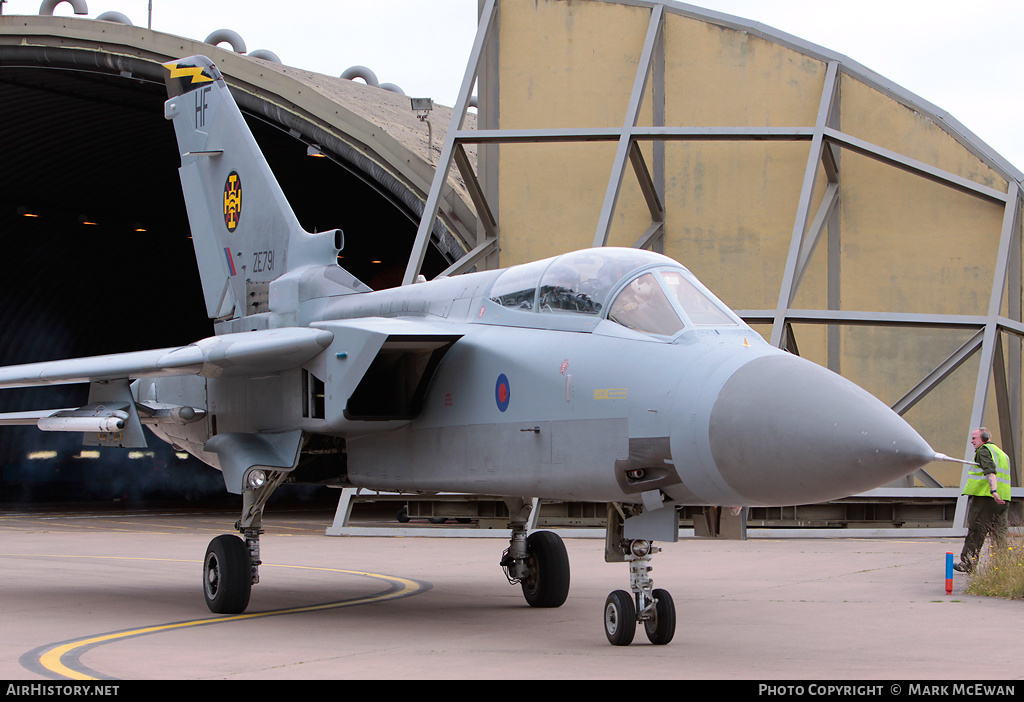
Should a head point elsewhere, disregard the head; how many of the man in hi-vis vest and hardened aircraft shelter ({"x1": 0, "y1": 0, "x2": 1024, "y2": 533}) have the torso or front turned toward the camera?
1

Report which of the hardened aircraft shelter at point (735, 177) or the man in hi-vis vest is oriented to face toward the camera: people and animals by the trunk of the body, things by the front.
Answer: the hardened aircraft shelter

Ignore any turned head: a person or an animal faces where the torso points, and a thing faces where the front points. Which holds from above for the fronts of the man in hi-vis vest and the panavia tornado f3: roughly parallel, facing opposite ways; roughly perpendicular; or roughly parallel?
roughly parallel, facing opposite ways

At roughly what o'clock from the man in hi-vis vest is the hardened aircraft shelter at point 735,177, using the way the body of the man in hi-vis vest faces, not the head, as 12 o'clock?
The hardened aircraft shelter is roughly at 2 o'clock from the man in hi-vis vest.

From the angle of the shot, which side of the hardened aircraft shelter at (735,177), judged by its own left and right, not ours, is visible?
front

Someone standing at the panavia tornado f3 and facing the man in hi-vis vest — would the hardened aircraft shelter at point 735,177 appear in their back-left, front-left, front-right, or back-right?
front-left

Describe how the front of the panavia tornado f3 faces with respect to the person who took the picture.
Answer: facing the viewer and to the right of the viewer

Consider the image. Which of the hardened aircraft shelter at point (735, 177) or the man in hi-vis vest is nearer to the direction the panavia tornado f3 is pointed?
the man in hi-vis vest

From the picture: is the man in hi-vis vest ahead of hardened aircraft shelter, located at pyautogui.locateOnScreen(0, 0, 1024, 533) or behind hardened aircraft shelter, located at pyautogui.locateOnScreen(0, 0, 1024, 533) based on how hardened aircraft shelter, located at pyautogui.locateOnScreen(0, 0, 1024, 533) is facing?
ahead

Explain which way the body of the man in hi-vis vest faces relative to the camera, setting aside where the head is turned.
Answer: to the viewer's left

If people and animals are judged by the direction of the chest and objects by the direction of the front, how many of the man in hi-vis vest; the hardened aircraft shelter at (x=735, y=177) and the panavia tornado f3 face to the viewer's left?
1

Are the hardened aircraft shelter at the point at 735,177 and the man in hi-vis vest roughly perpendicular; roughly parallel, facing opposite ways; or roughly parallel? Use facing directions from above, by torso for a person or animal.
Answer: roughly perpendicular

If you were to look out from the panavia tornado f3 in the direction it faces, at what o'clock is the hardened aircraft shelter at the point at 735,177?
The hardened aircraft shelter is roughly at 8 o'clock from the panavia tornado f3.
